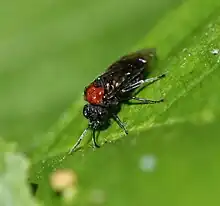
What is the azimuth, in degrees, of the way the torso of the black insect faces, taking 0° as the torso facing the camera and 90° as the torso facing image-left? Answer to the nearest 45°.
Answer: approximately 45°

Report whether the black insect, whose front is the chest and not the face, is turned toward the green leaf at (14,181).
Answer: yes
